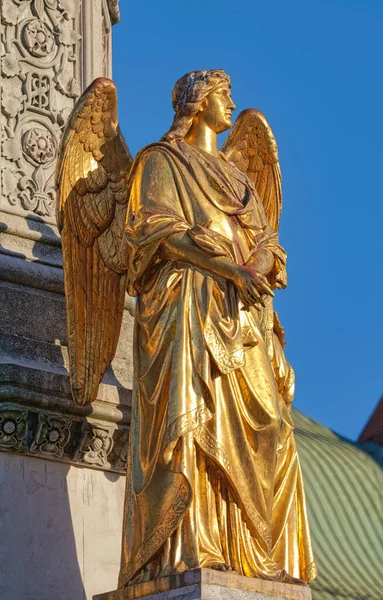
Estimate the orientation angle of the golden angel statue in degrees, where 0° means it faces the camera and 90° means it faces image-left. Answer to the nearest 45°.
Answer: approximately 315°
